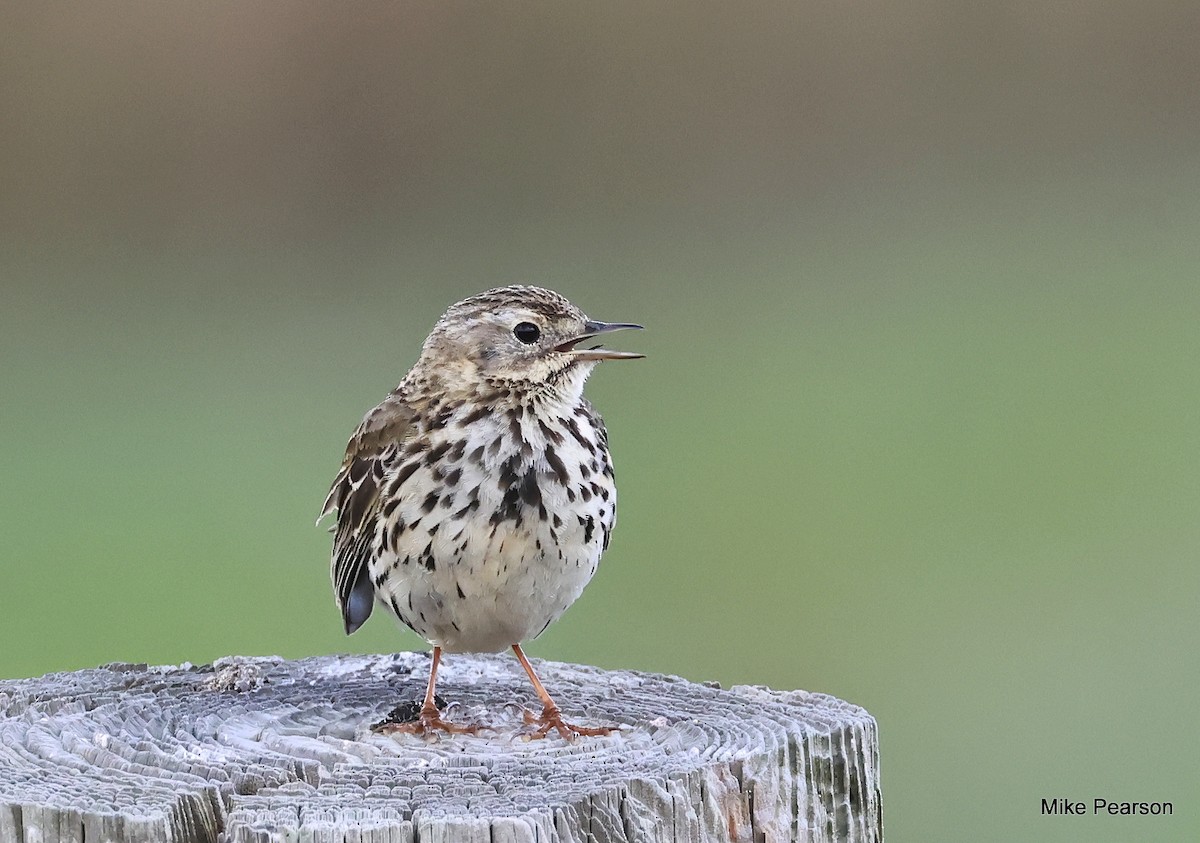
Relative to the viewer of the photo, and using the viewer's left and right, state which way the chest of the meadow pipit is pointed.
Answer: facing the viewer and to the right of the viewer
